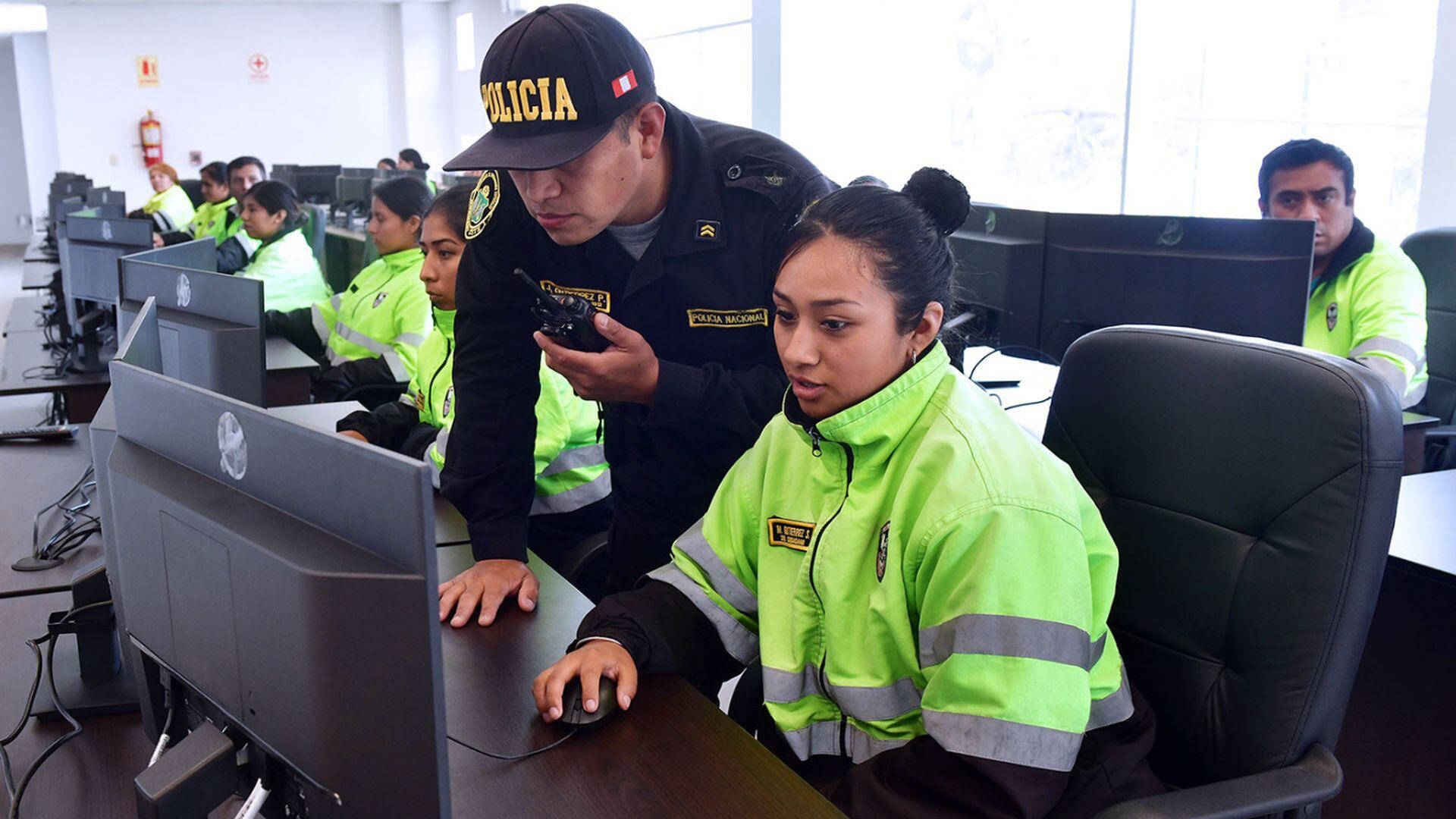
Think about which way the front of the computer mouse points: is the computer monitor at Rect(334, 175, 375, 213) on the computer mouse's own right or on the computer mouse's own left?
on the computer mouse's own right

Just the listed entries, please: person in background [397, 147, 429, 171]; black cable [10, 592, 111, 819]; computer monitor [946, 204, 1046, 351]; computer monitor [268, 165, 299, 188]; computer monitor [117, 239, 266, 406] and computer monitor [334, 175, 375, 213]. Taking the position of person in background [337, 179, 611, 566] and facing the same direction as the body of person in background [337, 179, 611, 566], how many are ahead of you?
2

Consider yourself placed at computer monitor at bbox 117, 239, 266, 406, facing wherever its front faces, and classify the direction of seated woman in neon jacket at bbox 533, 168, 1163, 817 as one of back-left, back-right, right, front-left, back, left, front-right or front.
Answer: right

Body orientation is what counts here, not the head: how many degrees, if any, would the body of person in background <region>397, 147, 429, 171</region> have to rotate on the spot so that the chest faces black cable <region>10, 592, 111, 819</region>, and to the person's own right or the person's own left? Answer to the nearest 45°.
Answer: approximately 90° to the person's own left

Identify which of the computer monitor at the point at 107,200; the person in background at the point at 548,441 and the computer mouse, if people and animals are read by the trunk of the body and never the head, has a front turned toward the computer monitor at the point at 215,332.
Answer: the person in background

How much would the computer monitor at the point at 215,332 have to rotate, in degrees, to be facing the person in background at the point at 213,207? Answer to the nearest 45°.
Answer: approximately 45° to its left

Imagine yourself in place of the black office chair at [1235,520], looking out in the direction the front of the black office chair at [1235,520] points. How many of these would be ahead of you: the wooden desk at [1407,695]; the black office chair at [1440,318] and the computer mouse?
1

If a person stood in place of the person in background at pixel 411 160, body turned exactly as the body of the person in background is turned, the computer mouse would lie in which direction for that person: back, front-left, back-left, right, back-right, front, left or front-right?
left

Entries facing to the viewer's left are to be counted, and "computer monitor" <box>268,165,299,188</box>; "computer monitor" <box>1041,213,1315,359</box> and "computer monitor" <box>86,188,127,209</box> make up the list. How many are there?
0

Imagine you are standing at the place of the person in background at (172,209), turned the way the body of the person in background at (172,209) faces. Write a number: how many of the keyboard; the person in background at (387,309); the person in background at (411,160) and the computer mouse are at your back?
1

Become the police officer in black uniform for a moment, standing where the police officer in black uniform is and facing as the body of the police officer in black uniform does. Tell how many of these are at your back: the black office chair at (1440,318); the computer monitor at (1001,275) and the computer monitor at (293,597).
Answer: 2

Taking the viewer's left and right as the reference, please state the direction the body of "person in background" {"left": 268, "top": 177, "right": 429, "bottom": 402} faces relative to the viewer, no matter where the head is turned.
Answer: facing the viewer and to the left of the viewer

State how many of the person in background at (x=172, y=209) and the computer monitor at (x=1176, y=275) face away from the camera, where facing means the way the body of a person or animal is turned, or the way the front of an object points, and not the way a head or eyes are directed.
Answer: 1

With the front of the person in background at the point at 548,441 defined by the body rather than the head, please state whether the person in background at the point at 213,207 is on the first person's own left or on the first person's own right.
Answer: on the first person's own right

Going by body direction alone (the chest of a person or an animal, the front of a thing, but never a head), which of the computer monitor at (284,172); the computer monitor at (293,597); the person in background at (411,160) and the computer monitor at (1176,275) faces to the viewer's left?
the person in background

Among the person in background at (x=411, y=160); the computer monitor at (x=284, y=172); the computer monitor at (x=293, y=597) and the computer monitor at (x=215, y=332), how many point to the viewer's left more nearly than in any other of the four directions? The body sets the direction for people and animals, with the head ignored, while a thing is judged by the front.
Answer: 1
